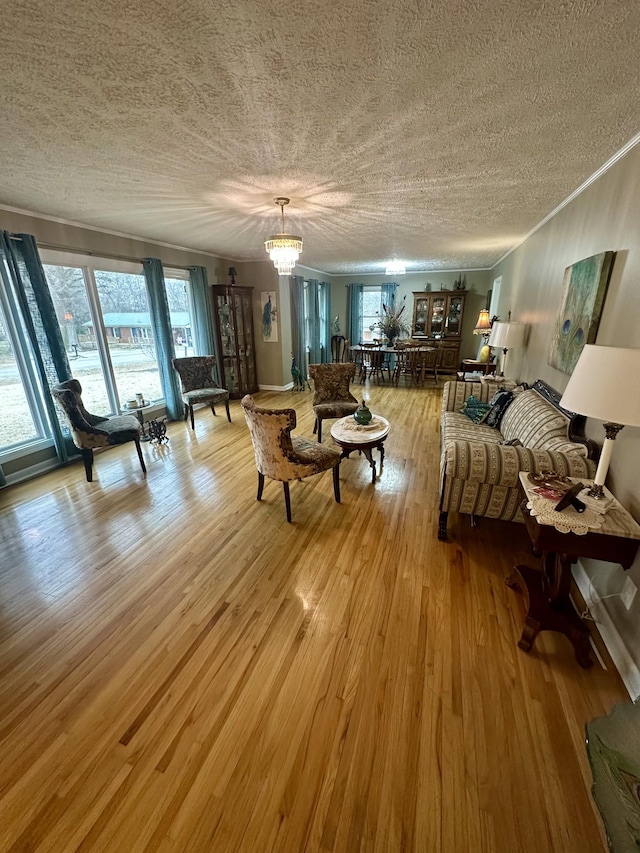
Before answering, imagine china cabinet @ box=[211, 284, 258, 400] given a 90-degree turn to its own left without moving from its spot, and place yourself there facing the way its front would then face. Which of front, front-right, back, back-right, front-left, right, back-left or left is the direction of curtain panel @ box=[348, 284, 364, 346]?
front

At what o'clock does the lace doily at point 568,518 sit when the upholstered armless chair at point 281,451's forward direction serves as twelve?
The lace doily is roughly at 3 o'clock from the upholstered armless chair.

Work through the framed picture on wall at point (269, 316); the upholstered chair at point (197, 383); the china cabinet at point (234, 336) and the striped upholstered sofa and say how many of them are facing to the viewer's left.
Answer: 1

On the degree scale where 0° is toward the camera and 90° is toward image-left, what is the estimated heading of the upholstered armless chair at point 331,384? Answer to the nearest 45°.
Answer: approximately 315°

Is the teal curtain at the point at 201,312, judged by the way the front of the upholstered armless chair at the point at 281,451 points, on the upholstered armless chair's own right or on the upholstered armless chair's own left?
on the upholstered armless chair's own left

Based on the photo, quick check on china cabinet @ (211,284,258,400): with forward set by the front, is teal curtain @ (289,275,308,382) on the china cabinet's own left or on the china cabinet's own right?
on the china cabinet's own left

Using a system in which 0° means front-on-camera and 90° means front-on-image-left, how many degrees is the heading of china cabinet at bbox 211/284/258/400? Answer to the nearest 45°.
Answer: approximately 315°

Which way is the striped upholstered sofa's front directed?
to the viewer's left

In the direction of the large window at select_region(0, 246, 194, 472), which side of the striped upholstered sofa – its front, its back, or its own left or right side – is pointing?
front

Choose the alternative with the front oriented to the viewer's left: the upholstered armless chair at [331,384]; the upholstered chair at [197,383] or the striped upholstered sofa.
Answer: the striped upholstered sofa

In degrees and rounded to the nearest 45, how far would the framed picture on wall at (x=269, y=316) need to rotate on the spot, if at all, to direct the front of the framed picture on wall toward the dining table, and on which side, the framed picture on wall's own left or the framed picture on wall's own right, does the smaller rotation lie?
approximately 90° to the framed picture on wall's own left

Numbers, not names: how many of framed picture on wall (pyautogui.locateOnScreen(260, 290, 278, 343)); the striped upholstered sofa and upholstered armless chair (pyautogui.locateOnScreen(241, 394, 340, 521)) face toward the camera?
1

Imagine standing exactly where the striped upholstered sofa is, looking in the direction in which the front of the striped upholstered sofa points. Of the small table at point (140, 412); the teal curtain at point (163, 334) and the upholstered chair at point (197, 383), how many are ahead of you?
3

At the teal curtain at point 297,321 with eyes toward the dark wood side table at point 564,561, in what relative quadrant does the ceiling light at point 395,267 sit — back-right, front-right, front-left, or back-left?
front-left

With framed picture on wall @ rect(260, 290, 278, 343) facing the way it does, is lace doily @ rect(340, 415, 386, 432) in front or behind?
in front

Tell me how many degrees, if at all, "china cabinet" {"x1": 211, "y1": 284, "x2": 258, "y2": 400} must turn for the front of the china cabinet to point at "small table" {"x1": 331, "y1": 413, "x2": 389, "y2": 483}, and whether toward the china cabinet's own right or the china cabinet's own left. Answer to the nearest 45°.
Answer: approximately 45° to the china cabinet's own right

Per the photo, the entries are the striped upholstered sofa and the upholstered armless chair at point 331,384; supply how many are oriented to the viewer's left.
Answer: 1

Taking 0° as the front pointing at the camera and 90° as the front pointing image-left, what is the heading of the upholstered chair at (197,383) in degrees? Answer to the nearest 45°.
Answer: approximately 315°

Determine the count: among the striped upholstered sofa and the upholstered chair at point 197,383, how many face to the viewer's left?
1
